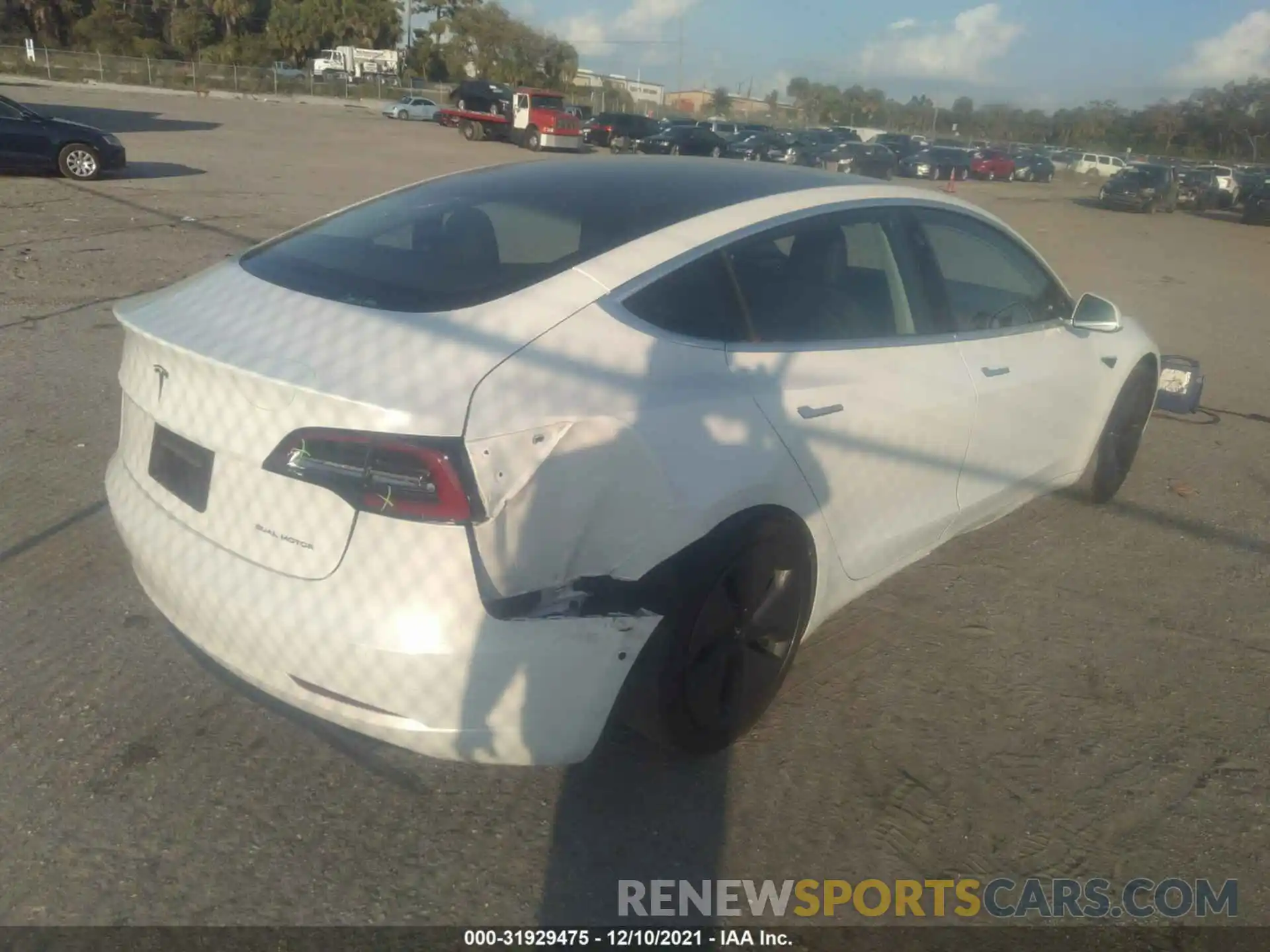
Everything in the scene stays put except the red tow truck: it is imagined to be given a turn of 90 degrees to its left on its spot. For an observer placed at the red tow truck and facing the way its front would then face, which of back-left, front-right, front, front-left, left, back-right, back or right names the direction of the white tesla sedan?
back-right

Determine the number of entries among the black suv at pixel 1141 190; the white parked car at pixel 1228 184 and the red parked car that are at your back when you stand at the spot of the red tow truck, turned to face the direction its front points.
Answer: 0

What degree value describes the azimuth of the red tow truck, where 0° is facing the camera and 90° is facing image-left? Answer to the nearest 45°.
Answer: approximately 315°

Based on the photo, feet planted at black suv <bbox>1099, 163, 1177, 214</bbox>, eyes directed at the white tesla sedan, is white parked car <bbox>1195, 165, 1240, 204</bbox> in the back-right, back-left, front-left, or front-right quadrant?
back-left

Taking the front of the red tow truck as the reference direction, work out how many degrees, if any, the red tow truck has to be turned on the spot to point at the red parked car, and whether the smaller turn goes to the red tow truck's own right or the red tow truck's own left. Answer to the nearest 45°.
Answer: approximately 45° to the red tow truck's own left

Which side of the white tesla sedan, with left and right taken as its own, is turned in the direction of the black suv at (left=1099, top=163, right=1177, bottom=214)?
front

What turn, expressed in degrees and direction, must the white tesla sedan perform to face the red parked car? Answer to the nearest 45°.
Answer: approximately 45° to its left

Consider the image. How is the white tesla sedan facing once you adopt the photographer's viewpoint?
facing away from the viewer and to the right of the viewer

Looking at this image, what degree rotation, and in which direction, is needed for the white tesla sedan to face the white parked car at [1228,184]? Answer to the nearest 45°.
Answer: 0° — it already faces it

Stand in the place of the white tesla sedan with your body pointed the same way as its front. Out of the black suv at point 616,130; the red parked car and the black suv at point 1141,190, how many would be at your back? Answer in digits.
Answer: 0

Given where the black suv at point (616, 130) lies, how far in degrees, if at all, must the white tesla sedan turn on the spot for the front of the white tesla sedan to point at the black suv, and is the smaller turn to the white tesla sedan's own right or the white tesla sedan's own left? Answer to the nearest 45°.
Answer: approximately 45° to the white tesla sedan's own left

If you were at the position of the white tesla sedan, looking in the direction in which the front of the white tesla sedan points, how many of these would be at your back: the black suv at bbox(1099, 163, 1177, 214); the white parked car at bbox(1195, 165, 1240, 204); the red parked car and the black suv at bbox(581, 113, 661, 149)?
0

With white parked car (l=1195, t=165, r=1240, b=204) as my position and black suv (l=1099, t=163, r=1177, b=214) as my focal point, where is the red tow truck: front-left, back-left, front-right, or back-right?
front-right
